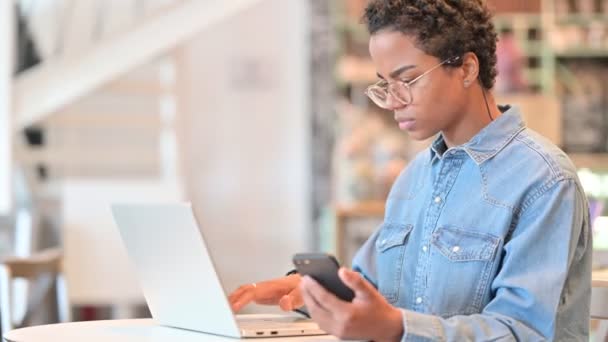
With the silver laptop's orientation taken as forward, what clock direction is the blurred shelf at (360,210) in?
The blurred shelf is roughly at 11 o'clock from the silver laptop.

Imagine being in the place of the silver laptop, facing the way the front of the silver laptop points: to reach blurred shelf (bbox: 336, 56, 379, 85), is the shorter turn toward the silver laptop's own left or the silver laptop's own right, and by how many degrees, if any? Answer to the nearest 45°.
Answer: approximately 45° to the silver laptop's own left

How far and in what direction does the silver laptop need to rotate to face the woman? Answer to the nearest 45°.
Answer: approximately 45° to its right

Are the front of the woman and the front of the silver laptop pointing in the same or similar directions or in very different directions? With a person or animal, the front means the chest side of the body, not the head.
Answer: very different directions

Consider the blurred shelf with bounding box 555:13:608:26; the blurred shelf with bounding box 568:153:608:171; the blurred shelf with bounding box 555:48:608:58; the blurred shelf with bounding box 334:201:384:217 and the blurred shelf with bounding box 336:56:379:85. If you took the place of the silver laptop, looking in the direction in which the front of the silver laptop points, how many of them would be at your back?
0

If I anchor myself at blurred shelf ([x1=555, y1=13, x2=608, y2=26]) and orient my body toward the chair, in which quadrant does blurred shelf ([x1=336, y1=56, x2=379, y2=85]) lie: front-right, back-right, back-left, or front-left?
front-right

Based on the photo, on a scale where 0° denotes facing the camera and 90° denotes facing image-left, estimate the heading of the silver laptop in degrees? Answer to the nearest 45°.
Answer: approximately 225°

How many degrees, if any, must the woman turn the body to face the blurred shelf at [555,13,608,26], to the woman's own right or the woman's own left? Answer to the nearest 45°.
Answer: approximately 135° to the woman's own right

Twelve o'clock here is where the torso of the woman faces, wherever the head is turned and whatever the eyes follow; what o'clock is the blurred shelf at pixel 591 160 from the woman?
The blurred shelf is roughly at 5 o'clock from the woman.

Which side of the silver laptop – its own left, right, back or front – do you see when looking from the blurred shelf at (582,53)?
front

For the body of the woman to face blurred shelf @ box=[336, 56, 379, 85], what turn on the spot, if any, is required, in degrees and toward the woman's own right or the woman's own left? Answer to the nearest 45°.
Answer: approximately 135° to the woman's own right

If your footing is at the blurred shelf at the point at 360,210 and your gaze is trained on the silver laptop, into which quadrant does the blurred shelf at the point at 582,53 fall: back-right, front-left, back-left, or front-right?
back-left

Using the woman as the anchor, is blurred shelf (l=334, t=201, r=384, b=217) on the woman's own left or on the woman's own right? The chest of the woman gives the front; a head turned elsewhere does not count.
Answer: on the woman's own right

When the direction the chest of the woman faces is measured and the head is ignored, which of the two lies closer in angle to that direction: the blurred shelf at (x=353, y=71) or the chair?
the chair

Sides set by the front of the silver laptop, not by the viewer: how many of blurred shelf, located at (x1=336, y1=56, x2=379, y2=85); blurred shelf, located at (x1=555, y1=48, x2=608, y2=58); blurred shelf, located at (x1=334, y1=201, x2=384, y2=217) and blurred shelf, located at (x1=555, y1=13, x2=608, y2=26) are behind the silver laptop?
0

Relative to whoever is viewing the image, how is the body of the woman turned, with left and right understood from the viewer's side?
facing the viewer and to the left of the viewer

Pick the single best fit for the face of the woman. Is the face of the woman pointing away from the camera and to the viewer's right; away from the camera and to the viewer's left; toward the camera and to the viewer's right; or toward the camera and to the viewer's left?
toward the camera and to the viewer's left
